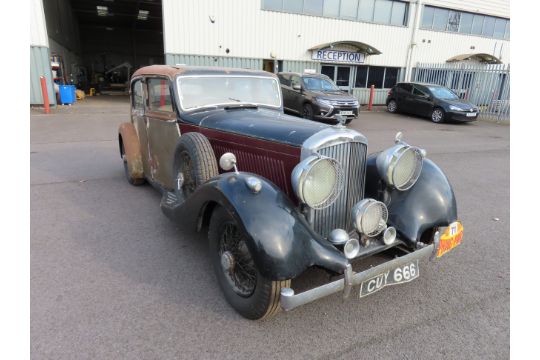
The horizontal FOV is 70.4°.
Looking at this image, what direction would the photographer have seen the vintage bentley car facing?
facing the viewer and to the right of the viewer

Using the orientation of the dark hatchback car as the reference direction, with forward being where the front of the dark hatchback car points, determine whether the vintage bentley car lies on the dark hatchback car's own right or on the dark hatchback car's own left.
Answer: on the dark hatchback car's own right

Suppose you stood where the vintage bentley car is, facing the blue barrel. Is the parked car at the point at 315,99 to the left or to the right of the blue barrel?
right

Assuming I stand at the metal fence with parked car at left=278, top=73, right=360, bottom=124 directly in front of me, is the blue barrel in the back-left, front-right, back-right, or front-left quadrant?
front-right

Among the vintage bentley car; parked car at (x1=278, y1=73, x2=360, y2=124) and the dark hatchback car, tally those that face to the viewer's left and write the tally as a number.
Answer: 0

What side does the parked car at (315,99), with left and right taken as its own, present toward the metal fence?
left

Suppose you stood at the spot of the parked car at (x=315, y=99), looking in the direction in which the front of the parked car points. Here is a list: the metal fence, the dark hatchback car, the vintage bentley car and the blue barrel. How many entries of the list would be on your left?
2

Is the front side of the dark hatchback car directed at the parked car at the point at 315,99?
no

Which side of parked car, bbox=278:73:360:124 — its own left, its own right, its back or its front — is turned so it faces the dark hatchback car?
left

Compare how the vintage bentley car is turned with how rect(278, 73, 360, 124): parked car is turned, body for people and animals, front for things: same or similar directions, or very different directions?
same or similar directions

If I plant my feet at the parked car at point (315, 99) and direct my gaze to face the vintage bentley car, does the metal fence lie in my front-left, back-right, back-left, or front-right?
back-left

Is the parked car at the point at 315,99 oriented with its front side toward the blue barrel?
no

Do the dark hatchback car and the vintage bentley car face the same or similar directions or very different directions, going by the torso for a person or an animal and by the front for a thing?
same or similar directions

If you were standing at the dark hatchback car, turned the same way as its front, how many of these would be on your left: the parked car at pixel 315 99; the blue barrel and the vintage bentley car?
0

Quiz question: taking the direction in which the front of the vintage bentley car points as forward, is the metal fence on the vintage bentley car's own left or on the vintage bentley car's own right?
on the vintage bentley car's own left

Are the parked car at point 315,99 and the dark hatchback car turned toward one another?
no
